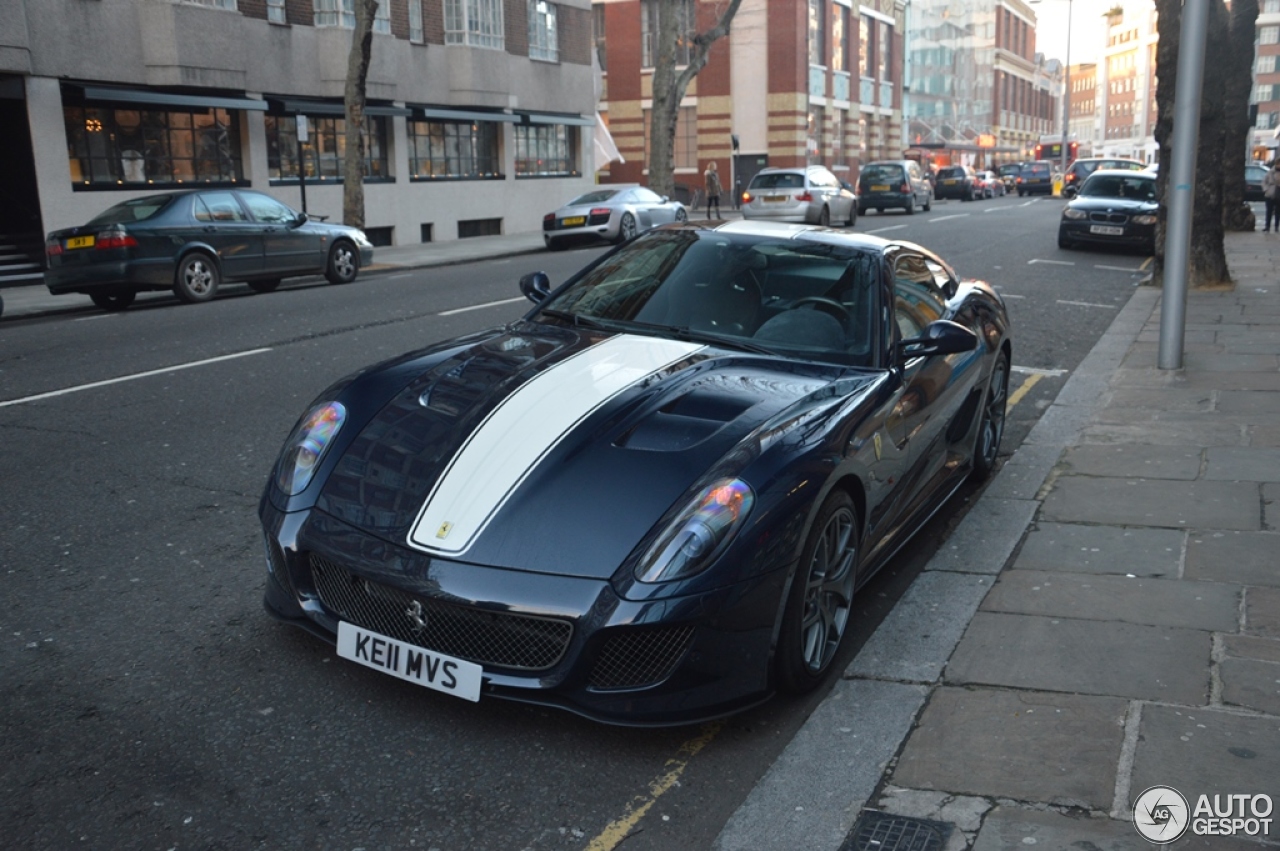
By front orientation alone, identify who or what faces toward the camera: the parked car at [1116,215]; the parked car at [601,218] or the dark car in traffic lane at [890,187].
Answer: the parked car at [1116,215]

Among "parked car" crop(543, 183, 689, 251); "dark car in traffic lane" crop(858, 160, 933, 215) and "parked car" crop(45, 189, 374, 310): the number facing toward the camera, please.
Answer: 0

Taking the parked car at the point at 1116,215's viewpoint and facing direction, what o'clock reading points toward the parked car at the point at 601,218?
the parked car at the point at 601,218 is roughly at 3 o'clock from the parked car at the point at 1116,215.

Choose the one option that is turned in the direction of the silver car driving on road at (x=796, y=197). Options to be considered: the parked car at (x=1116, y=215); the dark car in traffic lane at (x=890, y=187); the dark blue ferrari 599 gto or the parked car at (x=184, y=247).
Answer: the parked car at (x=184, y=247)

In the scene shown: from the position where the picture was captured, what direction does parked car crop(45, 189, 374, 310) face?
facing away from the viewer and to the right of the viewer

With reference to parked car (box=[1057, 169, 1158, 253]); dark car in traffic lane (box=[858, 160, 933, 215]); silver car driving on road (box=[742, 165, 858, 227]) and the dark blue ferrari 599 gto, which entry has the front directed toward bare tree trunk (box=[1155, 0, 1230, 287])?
parked car (box=[1057, 169, 1158, 253])

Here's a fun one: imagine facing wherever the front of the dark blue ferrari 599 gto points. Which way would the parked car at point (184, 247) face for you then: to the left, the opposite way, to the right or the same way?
the opposite way

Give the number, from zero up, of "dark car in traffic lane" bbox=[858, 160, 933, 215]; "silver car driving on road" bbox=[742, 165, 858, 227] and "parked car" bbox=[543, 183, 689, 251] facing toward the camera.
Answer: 0

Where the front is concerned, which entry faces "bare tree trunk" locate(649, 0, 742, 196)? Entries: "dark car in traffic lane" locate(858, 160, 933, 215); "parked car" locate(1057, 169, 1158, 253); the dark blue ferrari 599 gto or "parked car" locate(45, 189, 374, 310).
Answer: "parked car" locate(45, 189, 374, 310)

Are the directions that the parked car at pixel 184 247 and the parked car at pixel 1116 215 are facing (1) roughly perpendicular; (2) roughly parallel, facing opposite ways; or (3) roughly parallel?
roughly parallel, facing opposite ways

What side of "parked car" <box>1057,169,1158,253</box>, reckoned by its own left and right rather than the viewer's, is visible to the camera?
front

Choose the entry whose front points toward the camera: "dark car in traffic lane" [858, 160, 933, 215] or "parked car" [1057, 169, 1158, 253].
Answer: "parked car" [1057, 169, 1158, 253]

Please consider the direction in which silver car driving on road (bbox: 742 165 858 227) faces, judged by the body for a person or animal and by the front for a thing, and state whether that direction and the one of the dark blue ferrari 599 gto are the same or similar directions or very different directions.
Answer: very different directions

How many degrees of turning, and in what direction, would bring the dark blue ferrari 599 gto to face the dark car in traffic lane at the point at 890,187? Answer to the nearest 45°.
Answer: approximately 135° to its right

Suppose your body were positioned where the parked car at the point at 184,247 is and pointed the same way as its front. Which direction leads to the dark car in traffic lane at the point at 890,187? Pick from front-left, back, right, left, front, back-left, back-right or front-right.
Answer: front

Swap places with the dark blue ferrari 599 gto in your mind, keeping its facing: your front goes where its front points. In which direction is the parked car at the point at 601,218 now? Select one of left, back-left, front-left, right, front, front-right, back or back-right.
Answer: back-right
